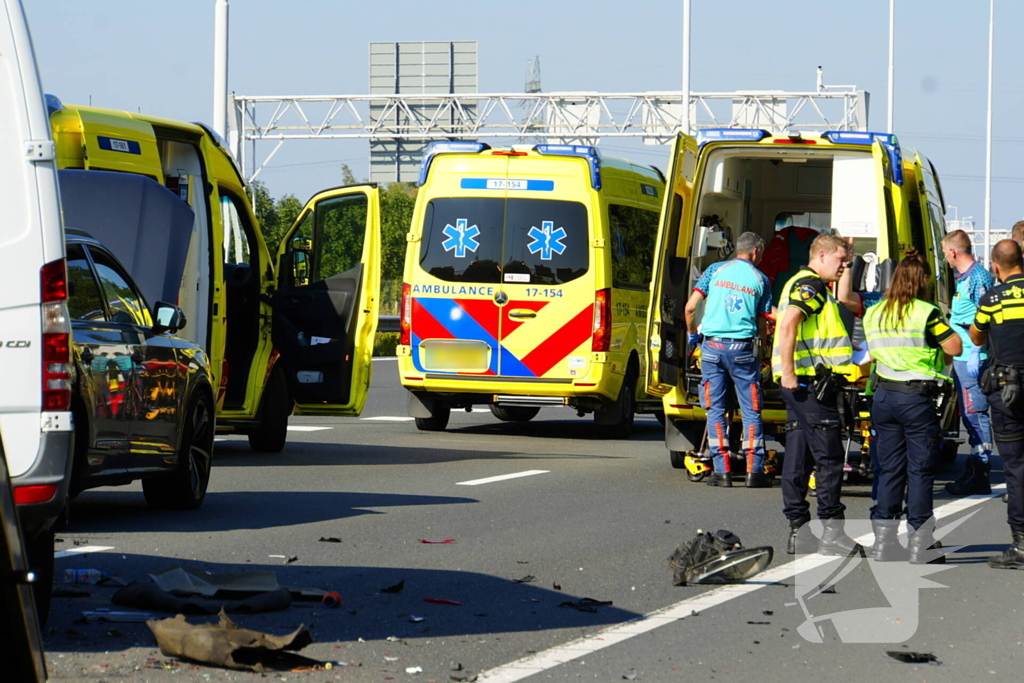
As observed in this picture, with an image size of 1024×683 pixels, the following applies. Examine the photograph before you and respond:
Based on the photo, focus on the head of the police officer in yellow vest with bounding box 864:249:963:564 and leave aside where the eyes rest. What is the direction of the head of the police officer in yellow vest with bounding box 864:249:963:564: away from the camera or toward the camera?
away from the camera

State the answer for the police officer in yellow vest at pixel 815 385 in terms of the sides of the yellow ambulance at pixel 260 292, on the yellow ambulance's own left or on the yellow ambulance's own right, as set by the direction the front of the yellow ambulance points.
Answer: on the yellow ambulance's own right

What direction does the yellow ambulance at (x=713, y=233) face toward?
away from the camera

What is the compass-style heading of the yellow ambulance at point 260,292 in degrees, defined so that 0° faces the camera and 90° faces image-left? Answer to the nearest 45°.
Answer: approximately 225°

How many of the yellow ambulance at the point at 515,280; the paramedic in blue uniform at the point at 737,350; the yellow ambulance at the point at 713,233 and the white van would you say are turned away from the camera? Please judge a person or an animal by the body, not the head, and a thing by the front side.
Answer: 4

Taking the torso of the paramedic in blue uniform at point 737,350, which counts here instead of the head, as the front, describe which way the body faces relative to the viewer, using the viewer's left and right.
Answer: facing away from the viewer

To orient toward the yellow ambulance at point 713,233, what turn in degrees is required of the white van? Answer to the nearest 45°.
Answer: approximately 45° to its right

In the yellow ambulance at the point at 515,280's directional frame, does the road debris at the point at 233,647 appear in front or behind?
behind

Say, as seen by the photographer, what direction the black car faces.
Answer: facing away from the viewer and to the right of the viewer

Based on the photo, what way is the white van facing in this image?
away from the camera

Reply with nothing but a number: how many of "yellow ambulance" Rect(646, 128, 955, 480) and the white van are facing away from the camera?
2

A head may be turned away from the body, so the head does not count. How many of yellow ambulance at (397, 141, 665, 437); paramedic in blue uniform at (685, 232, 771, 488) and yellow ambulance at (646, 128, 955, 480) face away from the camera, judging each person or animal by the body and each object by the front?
3

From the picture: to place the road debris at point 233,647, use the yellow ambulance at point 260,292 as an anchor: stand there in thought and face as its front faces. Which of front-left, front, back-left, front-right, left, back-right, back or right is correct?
back-right
